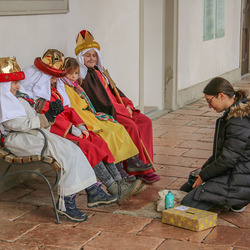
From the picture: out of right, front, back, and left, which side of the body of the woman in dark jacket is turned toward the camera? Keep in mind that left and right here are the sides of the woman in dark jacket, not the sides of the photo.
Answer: left

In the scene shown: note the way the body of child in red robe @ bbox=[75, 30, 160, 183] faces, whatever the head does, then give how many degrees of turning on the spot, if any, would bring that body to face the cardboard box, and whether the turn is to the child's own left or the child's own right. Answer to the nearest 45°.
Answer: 0° — they already face it

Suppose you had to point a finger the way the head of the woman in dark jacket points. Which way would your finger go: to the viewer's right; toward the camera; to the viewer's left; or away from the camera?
to the viewer's left

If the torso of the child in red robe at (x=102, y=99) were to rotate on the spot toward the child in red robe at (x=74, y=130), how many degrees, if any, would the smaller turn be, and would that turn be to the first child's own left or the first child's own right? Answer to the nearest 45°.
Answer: approximately 45° to the first child's own right

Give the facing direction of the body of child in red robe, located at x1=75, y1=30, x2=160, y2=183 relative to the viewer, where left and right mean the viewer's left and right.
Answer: facing the viewer and to the right of the viewer

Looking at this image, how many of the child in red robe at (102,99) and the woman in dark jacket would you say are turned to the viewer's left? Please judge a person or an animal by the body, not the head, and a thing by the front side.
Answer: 1

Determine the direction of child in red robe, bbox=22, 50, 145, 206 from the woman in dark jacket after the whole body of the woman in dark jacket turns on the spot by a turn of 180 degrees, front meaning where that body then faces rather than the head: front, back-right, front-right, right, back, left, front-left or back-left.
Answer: back

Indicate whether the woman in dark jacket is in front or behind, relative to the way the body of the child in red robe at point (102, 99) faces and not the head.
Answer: in front
